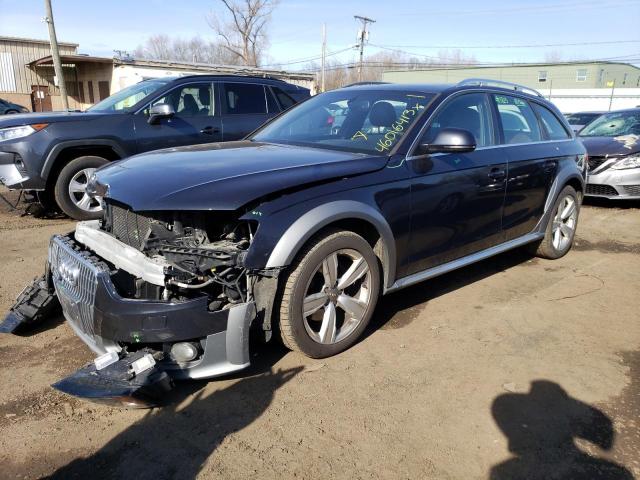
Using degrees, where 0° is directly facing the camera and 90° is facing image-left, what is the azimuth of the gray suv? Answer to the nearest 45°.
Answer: approximately 45°
